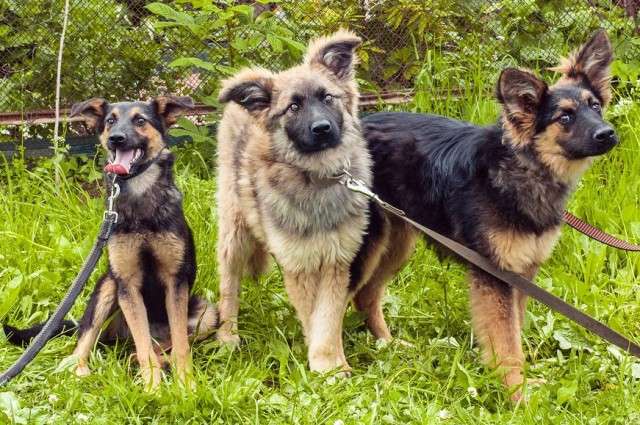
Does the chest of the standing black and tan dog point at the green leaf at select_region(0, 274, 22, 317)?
no

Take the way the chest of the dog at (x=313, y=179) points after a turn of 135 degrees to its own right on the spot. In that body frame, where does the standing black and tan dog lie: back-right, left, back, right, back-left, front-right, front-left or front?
back

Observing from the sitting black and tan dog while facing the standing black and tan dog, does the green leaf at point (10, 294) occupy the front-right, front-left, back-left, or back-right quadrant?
back-left

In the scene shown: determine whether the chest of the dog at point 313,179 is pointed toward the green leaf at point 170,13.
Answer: no

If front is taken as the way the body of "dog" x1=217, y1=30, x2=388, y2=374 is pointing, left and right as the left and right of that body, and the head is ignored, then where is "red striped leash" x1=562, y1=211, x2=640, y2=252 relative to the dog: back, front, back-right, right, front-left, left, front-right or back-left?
front-left

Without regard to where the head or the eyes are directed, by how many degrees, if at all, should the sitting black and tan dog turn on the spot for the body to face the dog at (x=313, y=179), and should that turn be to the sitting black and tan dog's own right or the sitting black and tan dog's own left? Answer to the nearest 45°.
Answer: approximately 90° to the sitting black and tan dog's own left

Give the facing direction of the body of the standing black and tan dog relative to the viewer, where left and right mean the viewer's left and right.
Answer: facing the viewer and to the right of the viewer

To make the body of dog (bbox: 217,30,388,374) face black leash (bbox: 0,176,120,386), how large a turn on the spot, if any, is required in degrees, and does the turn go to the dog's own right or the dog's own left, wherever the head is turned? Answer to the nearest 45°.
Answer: approximately 90° to the dog's own right

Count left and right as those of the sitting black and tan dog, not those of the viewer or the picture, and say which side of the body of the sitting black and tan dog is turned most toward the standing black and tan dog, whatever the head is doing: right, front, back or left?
left

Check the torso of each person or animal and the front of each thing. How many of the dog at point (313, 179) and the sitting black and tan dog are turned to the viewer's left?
0

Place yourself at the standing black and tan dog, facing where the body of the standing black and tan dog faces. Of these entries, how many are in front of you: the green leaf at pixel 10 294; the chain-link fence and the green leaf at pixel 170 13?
0

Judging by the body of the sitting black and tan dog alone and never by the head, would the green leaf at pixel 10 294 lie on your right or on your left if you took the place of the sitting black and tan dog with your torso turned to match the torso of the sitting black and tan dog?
on your right

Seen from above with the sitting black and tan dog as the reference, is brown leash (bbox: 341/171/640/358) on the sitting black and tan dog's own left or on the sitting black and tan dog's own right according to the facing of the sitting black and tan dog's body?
on the sitting black and tan dog's own left

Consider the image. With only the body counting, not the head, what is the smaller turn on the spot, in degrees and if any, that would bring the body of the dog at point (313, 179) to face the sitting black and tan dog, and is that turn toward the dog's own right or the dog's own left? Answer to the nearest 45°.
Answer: approximately 135° to the dog's own right

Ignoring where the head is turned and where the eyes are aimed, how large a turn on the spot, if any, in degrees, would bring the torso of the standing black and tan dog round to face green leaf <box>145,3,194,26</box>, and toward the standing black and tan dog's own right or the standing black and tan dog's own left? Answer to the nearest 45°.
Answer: approximately 180°

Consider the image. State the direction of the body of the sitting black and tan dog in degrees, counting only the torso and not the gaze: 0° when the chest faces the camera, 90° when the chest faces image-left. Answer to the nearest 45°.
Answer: approximately 0°
